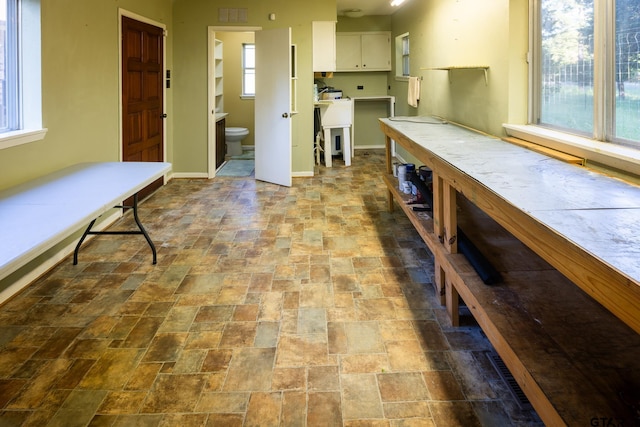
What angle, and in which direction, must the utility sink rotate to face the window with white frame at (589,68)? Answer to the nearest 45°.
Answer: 0° — it already faces it

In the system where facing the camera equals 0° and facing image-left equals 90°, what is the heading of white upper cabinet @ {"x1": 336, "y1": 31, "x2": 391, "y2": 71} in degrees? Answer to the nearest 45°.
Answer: approximately 0°

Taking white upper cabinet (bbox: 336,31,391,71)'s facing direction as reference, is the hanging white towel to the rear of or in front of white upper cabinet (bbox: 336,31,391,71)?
in front

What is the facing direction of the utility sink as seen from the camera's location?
facing the viewer

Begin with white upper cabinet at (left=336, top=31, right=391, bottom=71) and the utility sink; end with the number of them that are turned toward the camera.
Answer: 2

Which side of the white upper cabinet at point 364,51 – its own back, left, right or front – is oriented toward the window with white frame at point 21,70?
front

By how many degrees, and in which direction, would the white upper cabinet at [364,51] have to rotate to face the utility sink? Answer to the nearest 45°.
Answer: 0° — it already faces it
